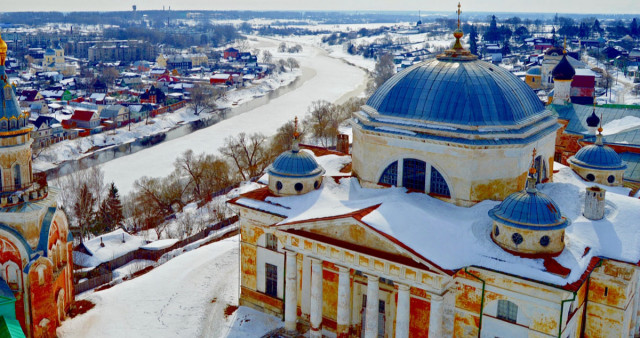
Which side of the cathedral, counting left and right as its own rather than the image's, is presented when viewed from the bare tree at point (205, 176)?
right

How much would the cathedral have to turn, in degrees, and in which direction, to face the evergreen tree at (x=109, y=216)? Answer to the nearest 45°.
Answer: approximately 90° to its right

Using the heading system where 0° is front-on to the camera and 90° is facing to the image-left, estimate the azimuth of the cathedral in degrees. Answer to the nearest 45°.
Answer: approximately 45°

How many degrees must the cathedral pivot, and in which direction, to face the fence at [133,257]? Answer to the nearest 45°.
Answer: approximately 90° to its right

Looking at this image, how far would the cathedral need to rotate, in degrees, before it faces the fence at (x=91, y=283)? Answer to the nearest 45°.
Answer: approximately 45° to its right

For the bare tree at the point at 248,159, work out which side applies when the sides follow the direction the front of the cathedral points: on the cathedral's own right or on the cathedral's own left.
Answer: on the cathedral's own right

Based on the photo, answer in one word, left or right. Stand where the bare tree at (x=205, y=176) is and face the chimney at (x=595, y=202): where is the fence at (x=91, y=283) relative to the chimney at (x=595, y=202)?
right

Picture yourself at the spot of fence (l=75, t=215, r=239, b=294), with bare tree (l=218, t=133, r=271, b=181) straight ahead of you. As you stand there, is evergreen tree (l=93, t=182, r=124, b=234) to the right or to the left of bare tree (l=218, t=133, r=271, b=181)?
left
